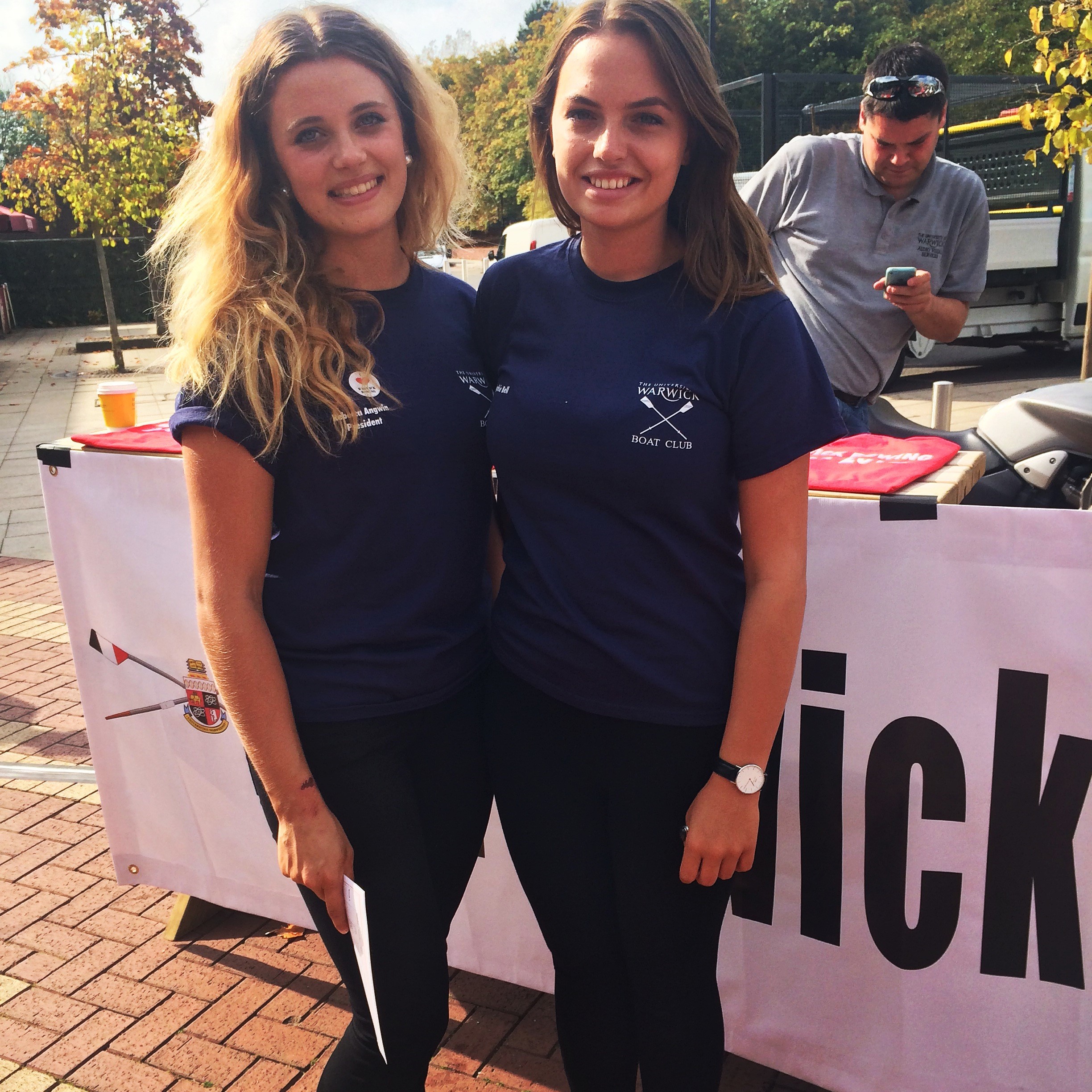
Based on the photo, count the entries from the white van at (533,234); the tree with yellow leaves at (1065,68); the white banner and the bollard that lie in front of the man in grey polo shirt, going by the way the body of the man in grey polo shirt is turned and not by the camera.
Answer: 1

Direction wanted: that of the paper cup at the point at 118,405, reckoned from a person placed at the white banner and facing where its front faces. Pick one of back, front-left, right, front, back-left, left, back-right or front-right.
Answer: right

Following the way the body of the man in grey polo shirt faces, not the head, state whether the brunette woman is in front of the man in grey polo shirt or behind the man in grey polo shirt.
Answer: in front

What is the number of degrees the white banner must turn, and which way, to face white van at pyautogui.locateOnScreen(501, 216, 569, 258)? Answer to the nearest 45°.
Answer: approximately 135° to its right

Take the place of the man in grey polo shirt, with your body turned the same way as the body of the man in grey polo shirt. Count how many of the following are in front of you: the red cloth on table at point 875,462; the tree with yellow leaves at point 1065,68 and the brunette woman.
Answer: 2

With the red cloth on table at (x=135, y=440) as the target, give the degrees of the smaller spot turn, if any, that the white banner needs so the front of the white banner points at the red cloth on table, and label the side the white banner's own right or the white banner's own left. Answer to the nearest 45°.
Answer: approximately 90° to the white banner's own right

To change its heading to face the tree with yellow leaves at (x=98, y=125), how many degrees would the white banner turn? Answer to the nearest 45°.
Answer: approximately 90° to its right

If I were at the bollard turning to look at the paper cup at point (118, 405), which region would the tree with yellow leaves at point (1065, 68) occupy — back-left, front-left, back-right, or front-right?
back-right

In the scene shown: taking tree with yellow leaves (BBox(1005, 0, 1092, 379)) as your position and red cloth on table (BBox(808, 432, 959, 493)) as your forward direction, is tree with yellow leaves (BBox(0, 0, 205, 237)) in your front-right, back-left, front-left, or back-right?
back-right

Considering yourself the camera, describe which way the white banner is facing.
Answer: facing the viewer and to the left of the viewer

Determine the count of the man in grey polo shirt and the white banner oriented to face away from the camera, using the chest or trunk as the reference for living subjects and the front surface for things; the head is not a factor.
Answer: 0

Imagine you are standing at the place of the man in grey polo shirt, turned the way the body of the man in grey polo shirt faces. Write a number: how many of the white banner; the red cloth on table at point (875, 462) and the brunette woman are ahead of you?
3
